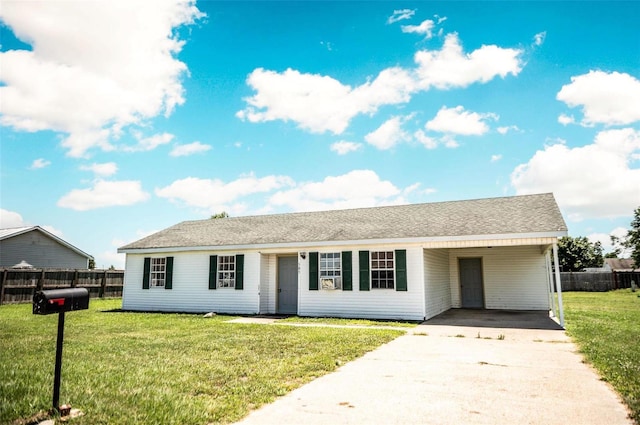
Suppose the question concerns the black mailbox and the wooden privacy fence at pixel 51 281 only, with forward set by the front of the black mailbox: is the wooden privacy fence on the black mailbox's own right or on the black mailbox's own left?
on the black mailbox's own right

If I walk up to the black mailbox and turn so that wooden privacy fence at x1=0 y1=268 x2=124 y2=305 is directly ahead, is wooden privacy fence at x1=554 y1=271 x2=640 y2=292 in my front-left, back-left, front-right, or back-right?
front-right

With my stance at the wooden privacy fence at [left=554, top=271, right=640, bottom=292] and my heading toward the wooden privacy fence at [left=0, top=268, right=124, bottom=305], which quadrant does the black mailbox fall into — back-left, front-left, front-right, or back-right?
front-left

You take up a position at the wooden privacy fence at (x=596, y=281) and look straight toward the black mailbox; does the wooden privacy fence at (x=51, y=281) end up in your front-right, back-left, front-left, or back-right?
front-right

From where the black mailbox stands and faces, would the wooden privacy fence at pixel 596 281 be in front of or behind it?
behind

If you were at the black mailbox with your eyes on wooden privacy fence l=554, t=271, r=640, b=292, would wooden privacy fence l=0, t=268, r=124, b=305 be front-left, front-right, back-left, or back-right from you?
front-left

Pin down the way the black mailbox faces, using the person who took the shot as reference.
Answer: facing the viewer and to the left of the viewer
